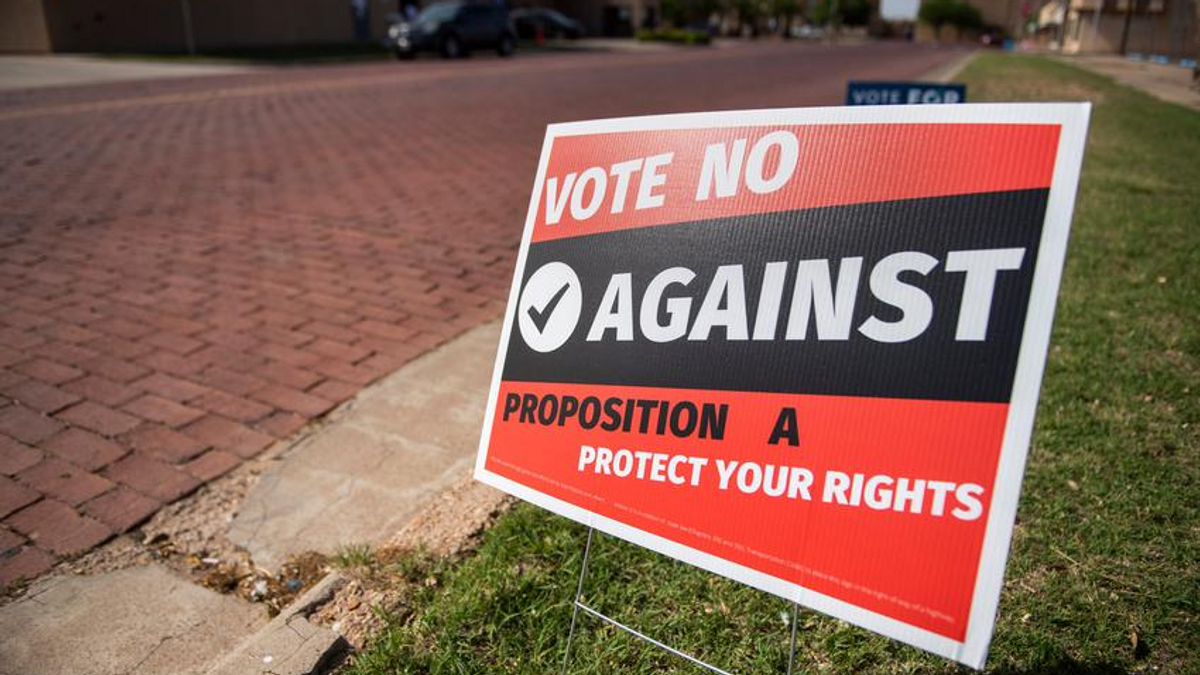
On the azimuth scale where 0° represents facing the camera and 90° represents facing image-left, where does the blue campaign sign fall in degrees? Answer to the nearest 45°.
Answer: approximately 0°

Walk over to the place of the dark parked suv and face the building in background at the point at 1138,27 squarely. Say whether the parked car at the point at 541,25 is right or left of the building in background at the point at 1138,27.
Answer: left

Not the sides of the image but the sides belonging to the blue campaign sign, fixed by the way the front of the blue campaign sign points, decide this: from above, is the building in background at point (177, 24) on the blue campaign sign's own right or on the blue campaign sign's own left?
on the blue campaign sign's own right

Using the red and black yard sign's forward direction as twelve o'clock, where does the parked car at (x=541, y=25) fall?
The parked car is roughly at 4 o'clock from the red and black yard sign.

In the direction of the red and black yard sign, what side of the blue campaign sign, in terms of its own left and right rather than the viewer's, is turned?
front

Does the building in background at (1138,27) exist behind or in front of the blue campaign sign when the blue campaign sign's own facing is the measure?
behind

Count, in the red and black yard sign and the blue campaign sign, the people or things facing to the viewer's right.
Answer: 0

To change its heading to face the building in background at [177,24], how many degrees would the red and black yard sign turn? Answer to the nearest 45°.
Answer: approximately 90° to its right

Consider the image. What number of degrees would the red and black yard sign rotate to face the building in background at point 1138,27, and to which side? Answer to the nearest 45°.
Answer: approximately 135° to its right
